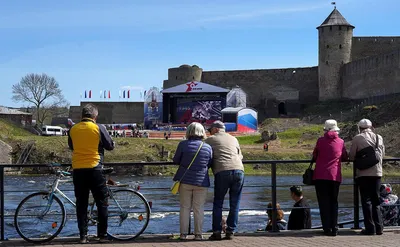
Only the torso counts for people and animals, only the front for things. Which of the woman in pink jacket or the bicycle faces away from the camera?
the woman in pink jacket

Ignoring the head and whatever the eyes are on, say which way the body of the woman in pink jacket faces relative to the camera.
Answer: away from the camera

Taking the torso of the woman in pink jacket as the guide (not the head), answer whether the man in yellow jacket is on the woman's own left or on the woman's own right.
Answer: on the woman's own left

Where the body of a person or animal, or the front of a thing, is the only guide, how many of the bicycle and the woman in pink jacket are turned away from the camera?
1

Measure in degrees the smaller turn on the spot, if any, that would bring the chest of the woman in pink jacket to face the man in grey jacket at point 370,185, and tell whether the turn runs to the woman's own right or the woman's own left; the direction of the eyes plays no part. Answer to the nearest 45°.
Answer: approximately 90° to the woman's own right

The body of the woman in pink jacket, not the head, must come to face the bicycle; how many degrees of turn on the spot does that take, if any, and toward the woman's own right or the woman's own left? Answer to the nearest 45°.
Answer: approximately 90° to the woman's own left

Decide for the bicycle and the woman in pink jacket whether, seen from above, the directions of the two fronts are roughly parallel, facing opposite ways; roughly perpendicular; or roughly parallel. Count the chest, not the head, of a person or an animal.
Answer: roughly perpendicular

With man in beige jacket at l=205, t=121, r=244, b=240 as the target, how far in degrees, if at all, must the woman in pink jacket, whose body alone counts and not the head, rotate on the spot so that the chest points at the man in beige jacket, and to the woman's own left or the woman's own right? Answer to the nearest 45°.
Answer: approximately 135° to the woman's own left
